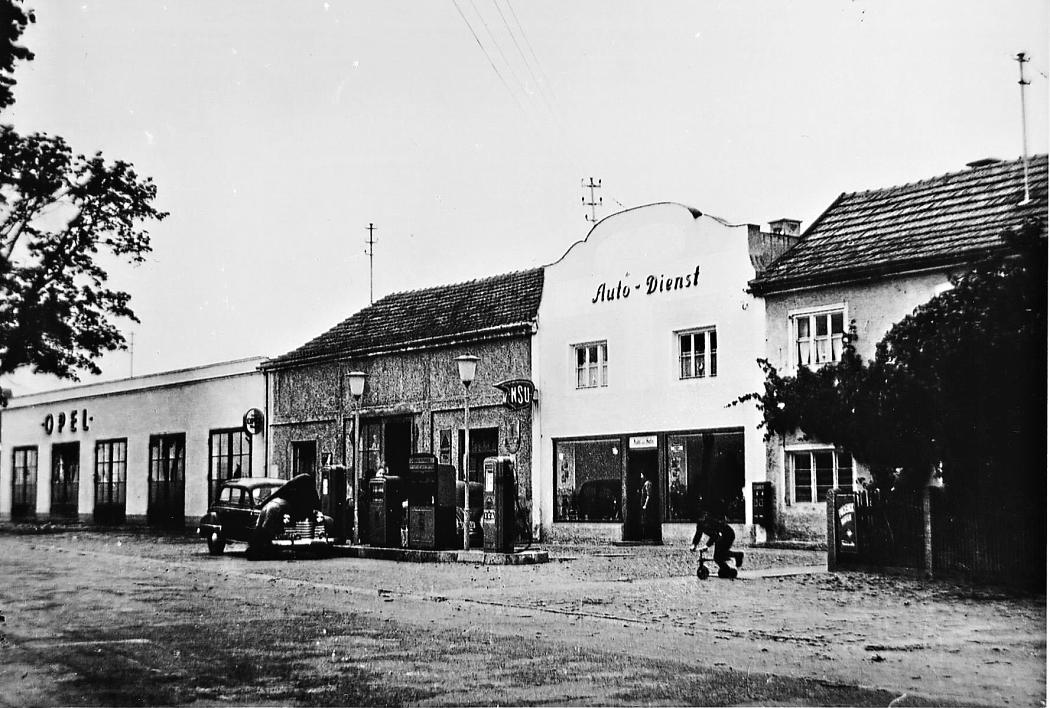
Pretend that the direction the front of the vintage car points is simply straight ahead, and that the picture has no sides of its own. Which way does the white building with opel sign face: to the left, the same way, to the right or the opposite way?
to the right

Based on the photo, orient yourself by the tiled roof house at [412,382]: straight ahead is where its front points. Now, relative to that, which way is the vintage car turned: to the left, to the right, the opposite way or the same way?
to the left

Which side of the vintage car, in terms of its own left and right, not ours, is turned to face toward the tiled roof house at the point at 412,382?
left

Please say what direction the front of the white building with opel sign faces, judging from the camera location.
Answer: facing the viewer and to the left of the viewer

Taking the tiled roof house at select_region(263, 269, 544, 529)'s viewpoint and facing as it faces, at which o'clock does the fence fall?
The fence is roughly at 10 o'clock from the tiled roof house.

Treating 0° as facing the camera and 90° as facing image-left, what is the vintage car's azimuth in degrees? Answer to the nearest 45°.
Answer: approximately 315°

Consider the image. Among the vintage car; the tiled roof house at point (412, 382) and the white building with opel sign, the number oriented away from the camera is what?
0

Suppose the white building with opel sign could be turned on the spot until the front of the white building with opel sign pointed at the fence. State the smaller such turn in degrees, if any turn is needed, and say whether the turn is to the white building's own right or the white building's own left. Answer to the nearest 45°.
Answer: approximately 90° to the white building's own left

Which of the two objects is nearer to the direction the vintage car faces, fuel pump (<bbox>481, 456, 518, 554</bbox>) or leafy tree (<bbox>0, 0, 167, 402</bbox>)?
the fuel pump

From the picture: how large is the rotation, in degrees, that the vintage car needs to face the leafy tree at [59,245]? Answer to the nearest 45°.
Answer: approximately 45° to its right

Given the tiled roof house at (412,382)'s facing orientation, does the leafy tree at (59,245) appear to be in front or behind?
in front

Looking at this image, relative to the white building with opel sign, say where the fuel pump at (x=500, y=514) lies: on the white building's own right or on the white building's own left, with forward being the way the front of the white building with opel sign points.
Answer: on the white building's own left

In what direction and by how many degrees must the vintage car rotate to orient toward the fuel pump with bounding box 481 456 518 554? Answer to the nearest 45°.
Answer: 0° — it already faces it

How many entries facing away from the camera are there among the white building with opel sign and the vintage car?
0
